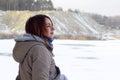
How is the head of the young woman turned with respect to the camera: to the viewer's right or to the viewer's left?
to the viewer's right

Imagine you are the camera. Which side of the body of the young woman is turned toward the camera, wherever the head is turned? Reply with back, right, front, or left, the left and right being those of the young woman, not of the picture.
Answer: right
